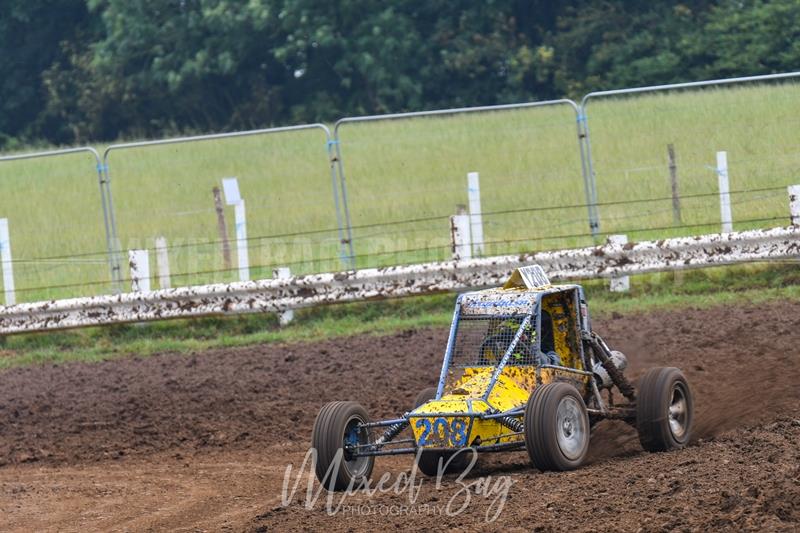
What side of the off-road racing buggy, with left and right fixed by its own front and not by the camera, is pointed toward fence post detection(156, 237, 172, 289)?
right

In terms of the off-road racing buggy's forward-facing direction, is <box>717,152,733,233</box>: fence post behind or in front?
behind

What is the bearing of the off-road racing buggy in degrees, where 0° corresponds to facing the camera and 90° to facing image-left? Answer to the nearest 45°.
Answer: approximately 45°

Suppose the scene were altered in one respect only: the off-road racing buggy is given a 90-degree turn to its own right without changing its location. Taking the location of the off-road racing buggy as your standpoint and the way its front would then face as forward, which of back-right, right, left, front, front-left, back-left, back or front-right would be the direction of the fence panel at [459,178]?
front-right

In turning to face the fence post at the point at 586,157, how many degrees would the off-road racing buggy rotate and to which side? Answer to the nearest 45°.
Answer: approximately 135° to its right

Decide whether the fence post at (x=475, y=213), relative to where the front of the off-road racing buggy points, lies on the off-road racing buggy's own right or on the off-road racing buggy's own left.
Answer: on the off-road racing buggy's own right

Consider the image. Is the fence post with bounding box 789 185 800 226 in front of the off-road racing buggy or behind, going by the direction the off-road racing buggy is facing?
behind

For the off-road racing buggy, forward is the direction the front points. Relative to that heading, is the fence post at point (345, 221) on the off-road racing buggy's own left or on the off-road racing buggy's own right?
on the off-road racing buggy's own right

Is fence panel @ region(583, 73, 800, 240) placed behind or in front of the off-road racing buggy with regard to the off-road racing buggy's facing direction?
behind

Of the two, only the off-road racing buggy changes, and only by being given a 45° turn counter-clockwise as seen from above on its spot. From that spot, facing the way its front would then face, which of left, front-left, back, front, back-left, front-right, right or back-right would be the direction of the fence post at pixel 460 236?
back

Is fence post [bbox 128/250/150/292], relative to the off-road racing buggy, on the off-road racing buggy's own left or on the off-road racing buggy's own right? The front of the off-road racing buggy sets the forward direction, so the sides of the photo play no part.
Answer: on the off-road racing buggy's own right

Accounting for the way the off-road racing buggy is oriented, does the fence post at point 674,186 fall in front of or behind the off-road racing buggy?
behind
